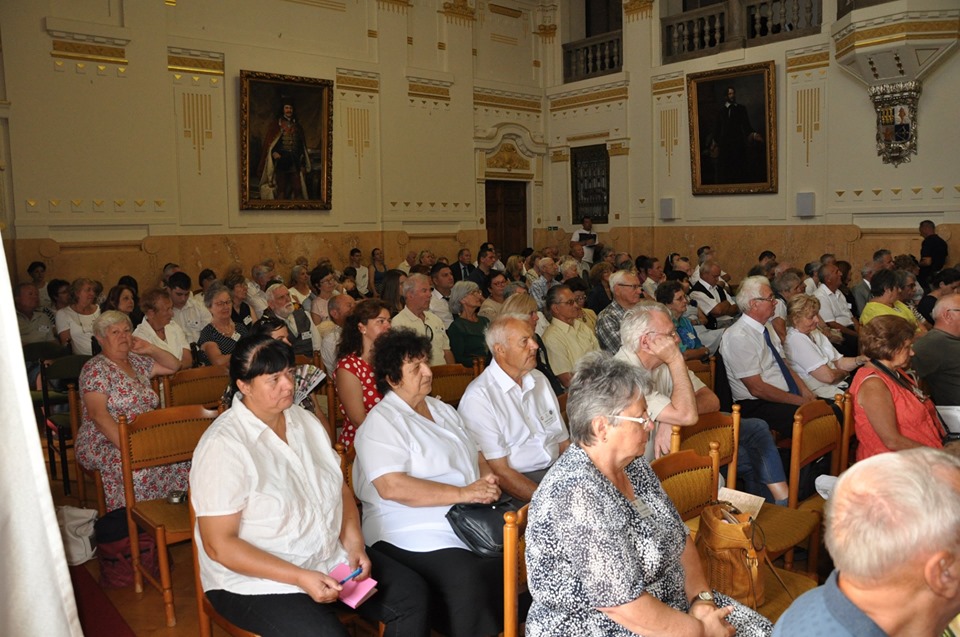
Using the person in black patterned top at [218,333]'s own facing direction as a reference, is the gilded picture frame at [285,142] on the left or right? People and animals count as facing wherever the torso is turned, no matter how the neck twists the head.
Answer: on their left

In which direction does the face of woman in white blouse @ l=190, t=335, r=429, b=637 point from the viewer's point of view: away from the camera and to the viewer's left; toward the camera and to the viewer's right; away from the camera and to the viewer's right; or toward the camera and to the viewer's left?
toward the camera and to the viewer's right

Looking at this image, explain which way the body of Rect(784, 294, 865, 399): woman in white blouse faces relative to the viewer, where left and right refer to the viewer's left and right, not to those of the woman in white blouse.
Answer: facing the viewer and to the right of the viewer

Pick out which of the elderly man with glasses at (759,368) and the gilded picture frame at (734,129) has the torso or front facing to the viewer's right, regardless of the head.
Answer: the elderly man with glasses

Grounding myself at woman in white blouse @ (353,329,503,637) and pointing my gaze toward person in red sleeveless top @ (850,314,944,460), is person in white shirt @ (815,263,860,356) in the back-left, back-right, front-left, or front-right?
front-left

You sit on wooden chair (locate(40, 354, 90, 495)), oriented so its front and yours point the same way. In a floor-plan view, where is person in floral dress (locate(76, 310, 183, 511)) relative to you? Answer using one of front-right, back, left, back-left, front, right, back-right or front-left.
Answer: front-right

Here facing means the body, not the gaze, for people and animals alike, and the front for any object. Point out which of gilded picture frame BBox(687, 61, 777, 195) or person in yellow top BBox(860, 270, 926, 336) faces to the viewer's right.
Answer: the person in yellow top

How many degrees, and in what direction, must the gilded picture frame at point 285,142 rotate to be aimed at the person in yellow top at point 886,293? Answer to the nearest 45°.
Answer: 0° — it already faces them
